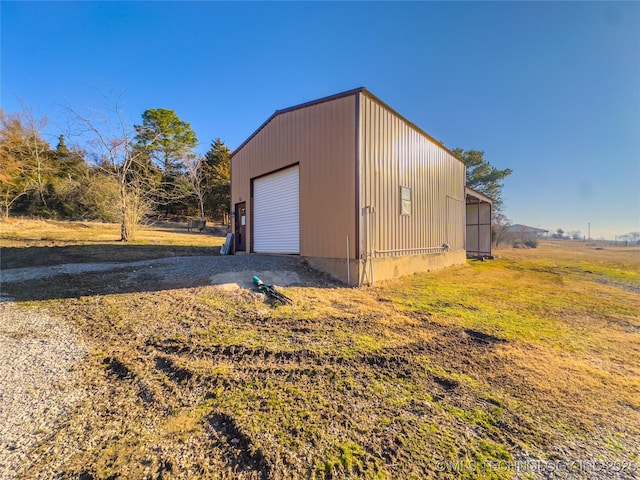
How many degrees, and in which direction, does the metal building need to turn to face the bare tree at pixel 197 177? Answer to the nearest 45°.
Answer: approximately 90° to its right

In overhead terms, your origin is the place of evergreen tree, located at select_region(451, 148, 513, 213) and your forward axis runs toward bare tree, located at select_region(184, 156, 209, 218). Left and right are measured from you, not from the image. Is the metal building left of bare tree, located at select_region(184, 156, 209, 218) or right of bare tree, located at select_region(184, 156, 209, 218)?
left

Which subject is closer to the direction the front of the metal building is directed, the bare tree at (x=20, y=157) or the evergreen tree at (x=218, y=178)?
the bare tree

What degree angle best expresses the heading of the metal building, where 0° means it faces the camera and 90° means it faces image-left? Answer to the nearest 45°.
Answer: approximately 45°

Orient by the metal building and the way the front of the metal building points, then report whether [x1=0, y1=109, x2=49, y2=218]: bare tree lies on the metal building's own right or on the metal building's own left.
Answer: on the metal building's own right

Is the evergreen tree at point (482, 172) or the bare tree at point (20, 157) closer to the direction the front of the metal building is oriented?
the bare tree

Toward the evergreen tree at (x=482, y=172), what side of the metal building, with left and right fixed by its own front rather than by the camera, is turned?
back

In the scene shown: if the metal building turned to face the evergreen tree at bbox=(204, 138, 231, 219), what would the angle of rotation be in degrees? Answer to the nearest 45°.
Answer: approximately 90° to its right
